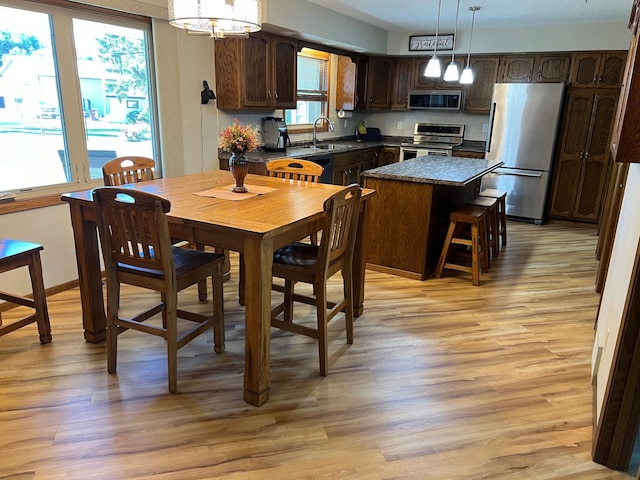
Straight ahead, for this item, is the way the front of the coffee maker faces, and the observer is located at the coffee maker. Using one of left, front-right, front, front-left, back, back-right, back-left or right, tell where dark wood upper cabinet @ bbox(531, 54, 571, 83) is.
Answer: front-left

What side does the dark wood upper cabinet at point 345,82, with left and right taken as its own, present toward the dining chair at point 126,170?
right

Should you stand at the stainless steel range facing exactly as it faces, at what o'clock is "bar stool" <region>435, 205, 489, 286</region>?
The bar stool is roughly at 12 o'clock from the stainless steel range.

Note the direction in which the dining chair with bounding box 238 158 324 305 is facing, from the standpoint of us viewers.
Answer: facing the viewer and to the left of the viewer

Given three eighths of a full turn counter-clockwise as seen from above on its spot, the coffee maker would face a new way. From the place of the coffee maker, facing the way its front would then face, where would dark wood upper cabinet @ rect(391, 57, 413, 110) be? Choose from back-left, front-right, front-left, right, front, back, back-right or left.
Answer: front-right

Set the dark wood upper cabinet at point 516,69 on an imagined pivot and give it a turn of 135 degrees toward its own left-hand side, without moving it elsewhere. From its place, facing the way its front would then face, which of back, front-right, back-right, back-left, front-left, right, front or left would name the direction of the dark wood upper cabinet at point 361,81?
back-left

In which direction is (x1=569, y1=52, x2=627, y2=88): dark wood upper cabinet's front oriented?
toward the camera

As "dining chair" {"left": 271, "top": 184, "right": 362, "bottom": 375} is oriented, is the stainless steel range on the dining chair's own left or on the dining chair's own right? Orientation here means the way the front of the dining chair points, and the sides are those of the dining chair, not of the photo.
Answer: on the dining chair's own right

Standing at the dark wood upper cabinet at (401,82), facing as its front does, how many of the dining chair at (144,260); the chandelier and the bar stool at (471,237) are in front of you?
3

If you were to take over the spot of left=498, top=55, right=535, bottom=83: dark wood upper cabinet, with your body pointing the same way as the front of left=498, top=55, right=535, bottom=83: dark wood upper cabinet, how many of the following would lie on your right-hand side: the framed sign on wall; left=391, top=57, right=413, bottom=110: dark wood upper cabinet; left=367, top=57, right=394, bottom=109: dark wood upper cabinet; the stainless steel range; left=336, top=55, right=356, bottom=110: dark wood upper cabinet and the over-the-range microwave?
6

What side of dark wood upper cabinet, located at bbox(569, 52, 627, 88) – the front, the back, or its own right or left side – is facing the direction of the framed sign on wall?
right

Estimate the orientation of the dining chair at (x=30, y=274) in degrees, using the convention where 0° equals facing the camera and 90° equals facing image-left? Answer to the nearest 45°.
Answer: approximately 315°

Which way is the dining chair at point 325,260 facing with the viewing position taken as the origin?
facing away from the viewer and to the left of the viewer

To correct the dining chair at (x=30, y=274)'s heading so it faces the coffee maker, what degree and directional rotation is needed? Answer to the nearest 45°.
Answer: approximately 90° to its left

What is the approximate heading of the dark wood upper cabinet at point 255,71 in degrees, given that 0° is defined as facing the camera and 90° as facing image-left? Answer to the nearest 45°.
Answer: approximately 315°

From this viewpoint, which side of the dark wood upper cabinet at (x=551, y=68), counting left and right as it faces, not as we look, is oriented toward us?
front

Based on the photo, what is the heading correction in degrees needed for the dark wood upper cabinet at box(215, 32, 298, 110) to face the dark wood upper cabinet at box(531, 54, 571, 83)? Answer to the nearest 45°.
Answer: approximately 45° to its left

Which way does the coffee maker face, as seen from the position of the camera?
facing the viewer and to the right of the viewer

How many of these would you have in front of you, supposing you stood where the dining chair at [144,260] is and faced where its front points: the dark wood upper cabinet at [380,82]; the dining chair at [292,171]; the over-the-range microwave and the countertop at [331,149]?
4

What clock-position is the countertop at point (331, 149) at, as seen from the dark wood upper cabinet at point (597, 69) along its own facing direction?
The countertop is roughly at 2 o'clock from the dark wood upper cabinet.
